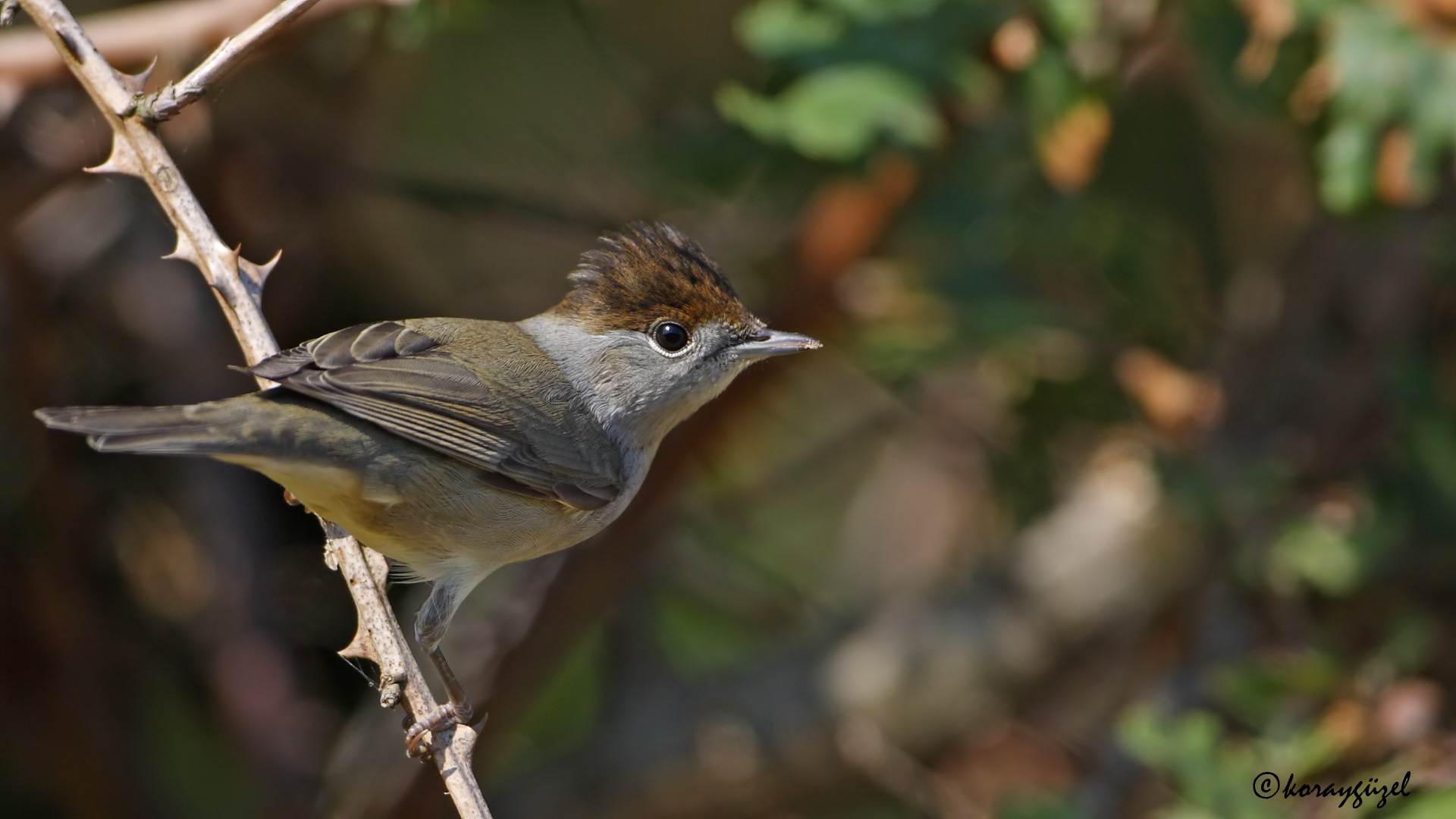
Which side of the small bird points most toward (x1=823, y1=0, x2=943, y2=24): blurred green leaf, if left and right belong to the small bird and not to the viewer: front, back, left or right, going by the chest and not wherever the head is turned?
left

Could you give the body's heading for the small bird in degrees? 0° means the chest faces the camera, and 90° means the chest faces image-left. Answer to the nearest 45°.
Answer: approximately 270°

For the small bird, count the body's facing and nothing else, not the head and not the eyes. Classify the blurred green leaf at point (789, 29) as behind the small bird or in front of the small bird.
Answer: in front

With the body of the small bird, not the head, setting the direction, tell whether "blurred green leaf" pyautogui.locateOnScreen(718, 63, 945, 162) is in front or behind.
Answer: in front

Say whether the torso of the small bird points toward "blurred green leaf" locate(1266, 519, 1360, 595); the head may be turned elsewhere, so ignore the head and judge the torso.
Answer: no
